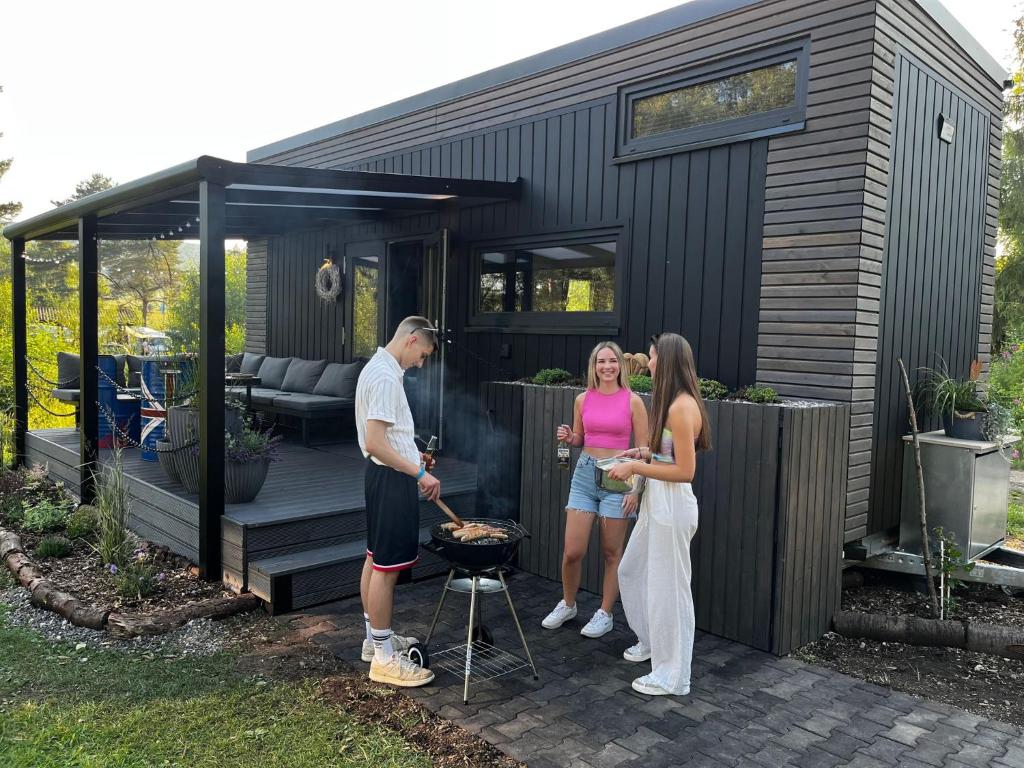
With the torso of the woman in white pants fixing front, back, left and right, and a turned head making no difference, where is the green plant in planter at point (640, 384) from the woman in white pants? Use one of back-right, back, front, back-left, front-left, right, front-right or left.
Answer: right

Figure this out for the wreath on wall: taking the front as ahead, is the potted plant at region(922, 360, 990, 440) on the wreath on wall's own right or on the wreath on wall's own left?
on the wreath on wall's own left

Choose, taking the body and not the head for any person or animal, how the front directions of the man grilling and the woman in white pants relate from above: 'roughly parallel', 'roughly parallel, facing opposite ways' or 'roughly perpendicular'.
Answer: roughly parallel, facing opposite ways

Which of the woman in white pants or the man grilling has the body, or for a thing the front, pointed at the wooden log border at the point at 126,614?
the woman in white pants

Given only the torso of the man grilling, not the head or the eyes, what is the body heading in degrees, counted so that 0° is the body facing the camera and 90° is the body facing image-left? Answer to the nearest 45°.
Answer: approximately 270°

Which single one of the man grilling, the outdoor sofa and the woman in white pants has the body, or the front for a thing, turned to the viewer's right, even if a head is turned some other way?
the man grilling

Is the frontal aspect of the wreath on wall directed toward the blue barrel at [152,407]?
yes

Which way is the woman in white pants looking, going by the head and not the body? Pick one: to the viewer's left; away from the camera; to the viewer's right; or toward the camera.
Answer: to the viewer's left

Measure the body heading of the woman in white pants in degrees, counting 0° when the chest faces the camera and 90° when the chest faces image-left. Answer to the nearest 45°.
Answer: approximately 90°

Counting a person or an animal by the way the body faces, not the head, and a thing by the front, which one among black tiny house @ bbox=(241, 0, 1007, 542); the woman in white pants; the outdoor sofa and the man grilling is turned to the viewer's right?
the man grilling

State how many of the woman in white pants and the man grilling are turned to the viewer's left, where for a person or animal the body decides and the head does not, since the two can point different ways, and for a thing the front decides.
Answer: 1

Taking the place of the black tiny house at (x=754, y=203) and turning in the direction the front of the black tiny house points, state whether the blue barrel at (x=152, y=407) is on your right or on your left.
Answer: on your right

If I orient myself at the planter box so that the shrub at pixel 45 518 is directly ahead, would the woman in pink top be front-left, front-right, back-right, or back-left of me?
front-left

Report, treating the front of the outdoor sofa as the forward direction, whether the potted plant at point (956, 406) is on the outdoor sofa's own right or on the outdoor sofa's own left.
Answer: on the outdoor sofa's own left

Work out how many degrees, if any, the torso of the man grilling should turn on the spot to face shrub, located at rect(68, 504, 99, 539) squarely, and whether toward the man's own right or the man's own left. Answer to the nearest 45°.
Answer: approximately 135° to the man's own left
